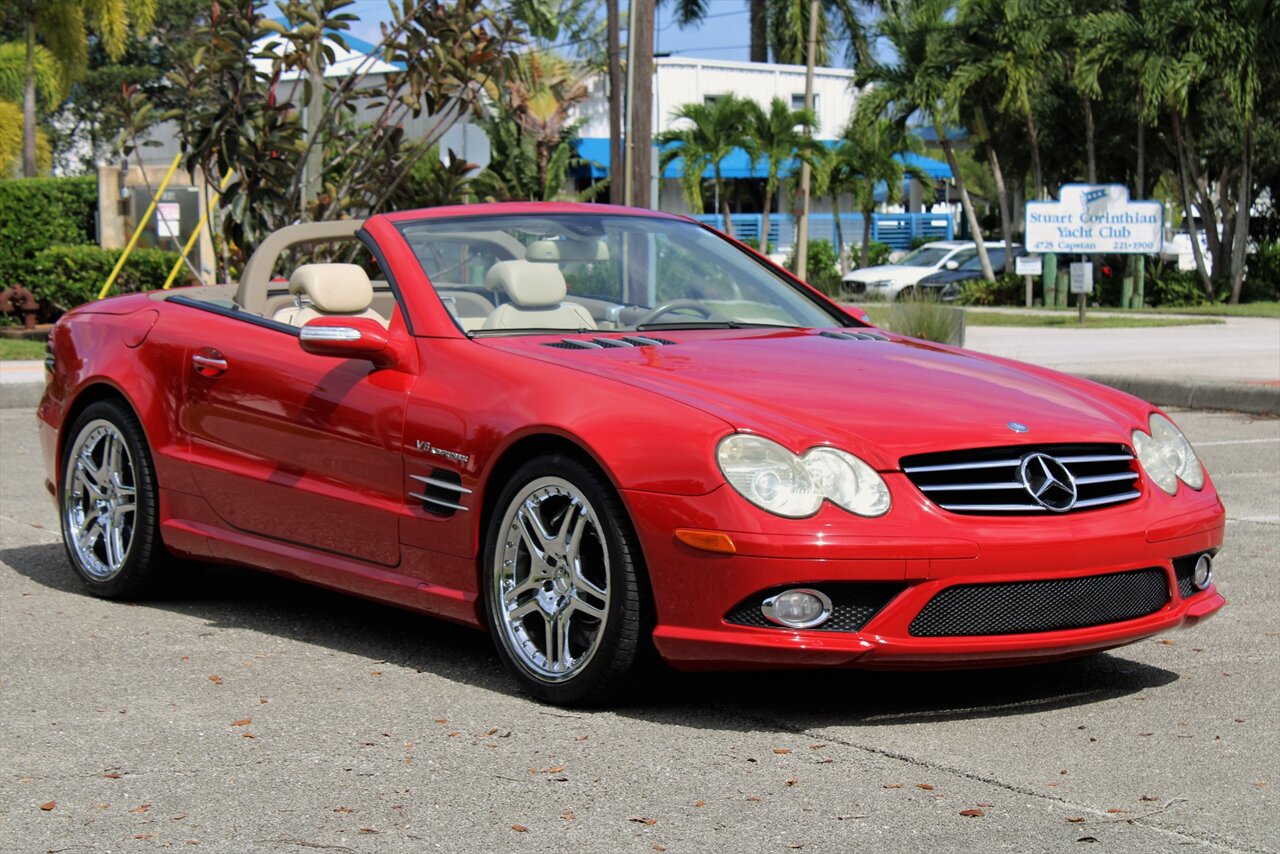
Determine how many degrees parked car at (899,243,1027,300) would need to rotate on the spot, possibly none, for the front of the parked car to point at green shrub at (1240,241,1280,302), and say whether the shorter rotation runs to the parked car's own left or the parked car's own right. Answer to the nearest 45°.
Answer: approximately 135° to the parked car's own left

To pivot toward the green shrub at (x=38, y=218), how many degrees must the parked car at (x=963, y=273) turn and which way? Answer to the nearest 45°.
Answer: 0° — it already faces it

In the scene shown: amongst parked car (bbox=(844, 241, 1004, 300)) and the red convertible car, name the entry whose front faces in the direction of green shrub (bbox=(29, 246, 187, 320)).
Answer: the parked car

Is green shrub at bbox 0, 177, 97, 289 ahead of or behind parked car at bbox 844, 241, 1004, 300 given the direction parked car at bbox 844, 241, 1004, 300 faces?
ahead

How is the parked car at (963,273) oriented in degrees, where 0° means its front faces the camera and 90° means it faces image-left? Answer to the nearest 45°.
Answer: approximately 45°

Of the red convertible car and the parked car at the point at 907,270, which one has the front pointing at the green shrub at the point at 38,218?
the parked car

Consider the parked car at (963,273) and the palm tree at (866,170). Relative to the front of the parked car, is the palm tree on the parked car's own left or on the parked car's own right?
on the parked car's own right

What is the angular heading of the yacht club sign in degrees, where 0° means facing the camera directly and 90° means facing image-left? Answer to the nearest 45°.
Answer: approximately 0°

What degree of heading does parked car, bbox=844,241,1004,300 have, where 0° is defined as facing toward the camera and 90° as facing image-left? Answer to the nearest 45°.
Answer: approximately 45°

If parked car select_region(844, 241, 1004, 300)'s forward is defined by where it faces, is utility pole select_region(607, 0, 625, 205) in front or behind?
in front

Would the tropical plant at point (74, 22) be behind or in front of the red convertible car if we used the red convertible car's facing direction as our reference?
behind

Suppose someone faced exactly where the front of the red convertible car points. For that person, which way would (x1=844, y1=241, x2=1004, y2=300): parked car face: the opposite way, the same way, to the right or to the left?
to the right

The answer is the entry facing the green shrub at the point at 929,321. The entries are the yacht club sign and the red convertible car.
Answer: the yacht club sign

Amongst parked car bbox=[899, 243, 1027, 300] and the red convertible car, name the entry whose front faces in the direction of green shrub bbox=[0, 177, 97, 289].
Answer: the parked car

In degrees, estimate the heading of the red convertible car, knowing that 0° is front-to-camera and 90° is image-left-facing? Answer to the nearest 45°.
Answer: approximately 315°
